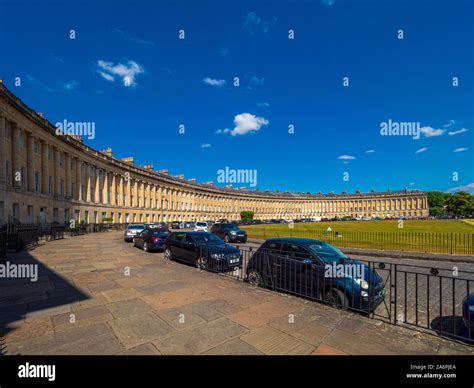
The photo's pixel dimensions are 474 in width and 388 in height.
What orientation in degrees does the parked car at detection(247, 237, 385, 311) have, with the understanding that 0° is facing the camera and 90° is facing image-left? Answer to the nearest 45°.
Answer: approximately 315°

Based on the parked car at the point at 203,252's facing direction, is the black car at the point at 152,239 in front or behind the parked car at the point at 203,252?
behind

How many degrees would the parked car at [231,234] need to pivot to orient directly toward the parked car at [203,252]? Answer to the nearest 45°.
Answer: approximately 45° to its right

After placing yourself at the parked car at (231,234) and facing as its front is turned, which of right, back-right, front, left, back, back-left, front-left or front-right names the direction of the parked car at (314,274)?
front-right

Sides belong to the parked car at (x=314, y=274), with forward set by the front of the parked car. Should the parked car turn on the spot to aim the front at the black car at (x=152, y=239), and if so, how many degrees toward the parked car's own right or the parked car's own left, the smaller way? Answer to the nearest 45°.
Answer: approximately 180°

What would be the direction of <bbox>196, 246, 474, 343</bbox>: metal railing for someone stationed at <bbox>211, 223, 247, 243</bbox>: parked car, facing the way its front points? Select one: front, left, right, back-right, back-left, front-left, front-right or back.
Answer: front-right

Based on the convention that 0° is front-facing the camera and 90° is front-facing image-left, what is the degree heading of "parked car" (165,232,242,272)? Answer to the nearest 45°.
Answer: approximately 315°
